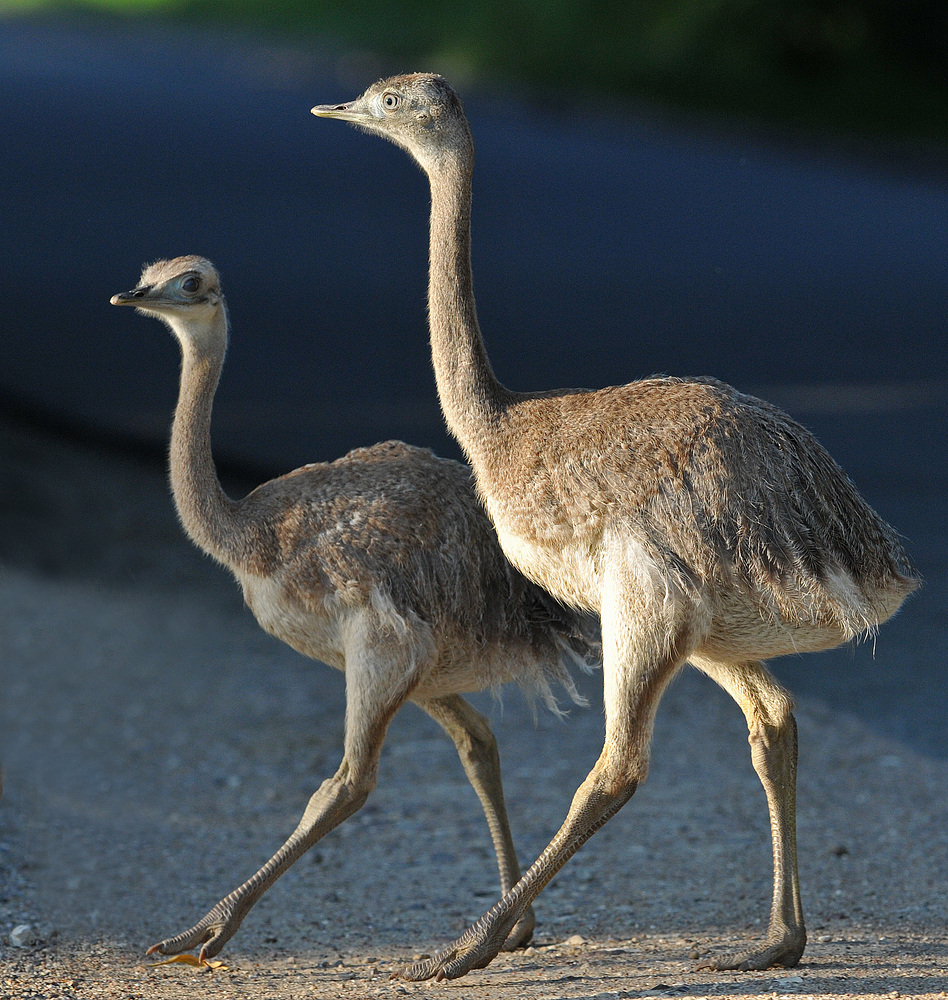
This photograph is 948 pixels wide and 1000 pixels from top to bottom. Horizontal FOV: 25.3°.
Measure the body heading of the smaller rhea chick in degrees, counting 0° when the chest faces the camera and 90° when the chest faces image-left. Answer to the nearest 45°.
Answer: approximately 90°

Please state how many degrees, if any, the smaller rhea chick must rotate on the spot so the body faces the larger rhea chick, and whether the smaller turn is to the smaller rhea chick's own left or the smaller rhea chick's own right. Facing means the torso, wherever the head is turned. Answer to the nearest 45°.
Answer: approximately 135° to the smaller rhea chick's own left

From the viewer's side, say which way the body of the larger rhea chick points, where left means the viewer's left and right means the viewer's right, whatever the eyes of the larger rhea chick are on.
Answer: facing to the left of the viewer

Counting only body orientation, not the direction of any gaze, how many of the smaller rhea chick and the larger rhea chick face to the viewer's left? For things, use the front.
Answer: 2
